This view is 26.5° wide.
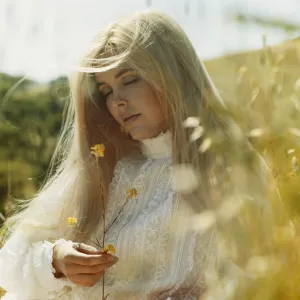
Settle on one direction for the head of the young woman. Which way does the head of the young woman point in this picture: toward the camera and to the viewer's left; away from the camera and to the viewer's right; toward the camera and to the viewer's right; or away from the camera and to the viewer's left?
toward the camera and to the viewer's left

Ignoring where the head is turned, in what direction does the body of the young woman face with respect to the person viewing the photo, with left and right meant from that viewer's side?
facing the viewer

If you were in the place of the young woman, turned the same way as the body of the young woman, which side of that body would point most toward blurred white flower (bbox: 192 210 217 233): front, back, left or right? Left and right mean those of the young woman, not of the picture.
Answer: front

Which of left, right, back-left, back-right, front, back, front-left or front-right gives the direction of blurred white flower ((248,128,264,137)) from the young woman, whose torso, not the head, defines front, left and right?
front

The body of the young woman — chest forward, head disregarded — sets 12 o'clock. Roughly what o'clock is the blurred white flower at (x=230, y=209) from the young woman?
The blurred white flower is roughly at 12 o'clock from the young woman.
